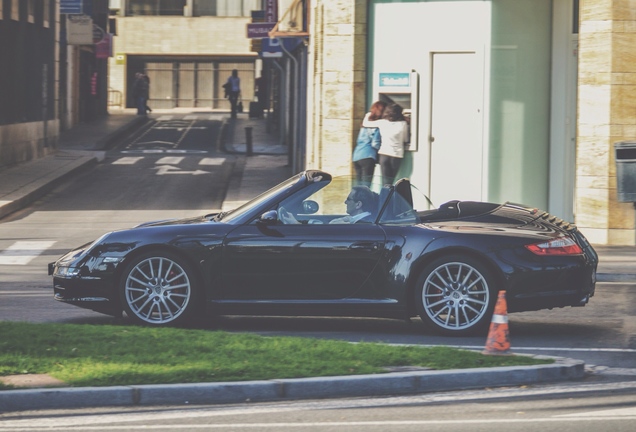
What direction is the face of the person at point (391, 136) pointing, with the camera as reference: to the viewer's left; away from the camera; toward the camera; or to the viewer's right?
away from the camera

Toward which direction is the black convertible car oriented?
to the viewer's left

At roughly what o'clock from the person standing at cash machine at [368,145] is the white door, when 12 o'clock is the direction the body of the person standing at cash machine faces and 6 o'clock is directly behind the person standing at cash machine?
The white door is roughly at 2 o'clock from the person standing at cash machine.

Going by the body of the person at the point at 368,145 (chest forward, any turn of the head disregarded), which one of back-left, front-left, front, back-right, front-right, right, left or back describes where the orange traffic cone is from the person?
back-right

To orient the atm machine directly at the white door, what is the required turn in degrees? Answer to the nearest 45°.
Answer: approximately 45° to its left

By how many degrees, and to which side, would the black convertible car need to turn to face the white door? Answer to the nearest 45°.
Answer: approximately 90° to its right

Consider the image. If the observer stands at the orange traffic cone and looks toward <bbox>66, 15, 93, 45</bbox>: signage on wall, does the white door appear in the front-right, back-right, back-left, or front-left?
front-right

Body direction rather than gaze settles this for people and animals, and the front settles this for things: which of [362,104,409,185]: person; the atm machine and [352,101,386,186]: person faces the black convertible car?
the atm machine

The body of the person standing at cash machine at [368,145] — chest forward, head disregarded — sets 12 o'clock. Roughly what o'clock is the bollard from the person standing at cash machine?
The bollard is roughly at 10 o'clock from the person standing at cash machine.

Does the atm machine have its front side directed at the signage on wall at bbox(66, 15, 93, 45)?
no

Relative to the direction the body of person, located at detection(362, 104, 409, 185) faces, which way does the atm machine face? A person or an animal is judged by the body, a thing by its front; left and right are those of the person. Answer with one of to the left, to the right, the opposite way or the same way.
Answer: the opposite way

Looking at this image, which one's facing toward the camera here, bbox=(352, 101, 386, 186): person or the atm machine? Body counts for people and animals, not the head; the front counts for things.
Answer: the atm machine

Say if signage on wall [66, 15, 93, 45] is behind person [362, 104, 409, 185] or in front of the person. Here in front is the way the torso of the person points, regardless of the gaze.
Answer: in front

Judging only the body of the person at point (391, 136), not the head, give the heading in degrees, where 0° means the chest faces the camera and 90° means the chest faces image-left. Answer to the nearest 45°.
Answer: approximately 180°

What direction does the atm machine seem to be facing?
toward the camera

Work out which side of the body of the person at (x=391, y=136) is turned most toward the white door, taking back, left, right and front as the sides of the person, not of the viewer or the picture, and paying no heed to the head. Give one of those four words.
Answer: right
